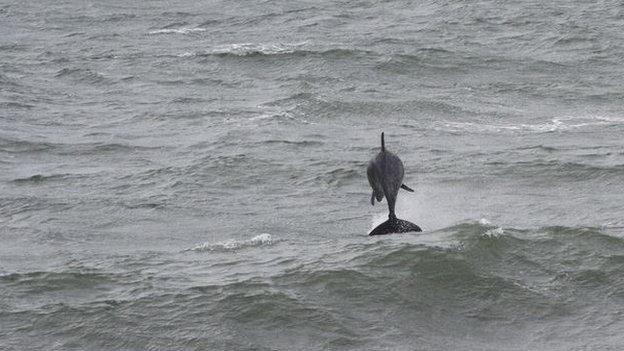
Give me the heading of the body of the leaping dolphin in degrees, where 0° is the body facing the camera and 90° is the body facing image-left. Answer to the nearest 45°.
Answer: approximately 180°
